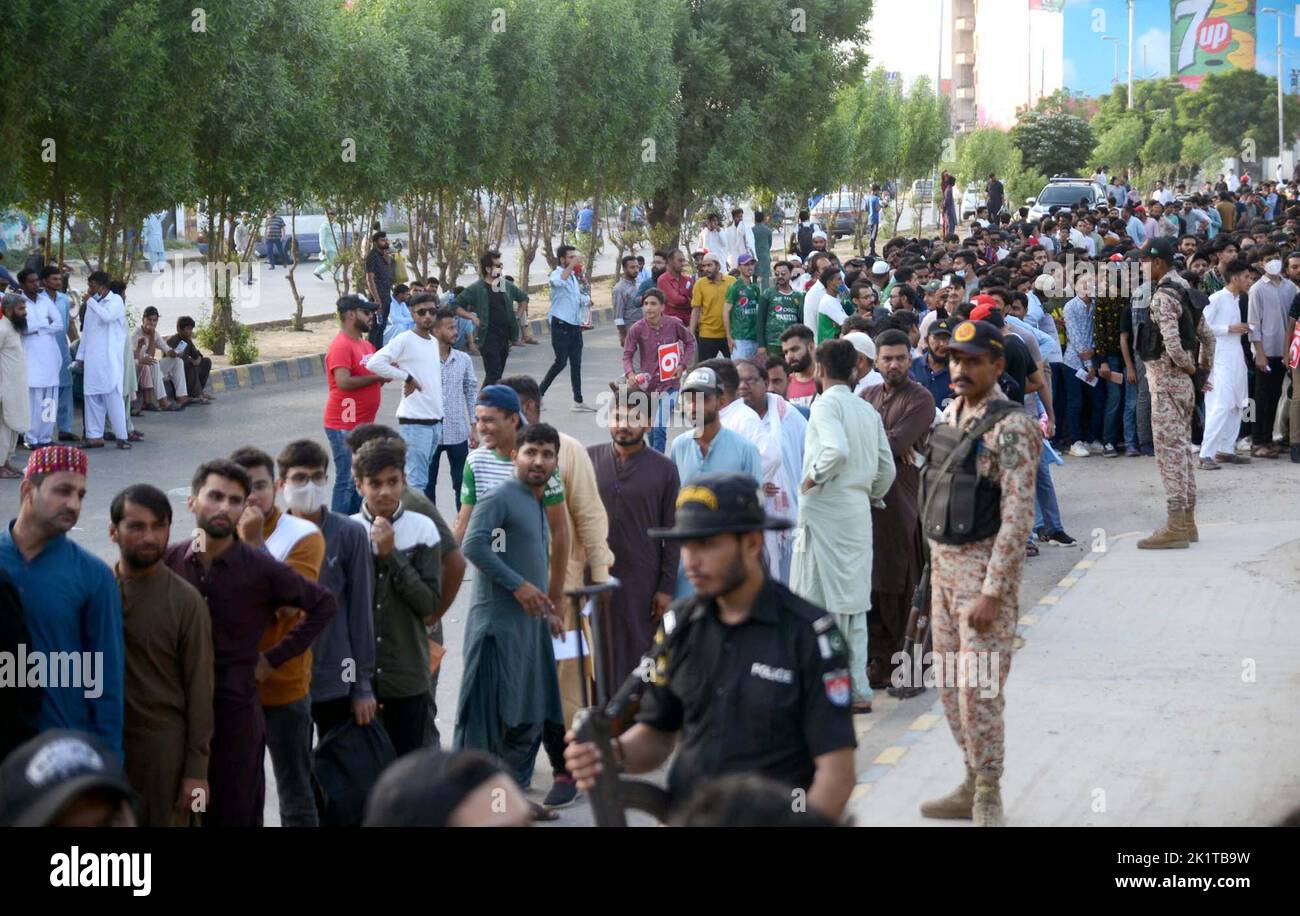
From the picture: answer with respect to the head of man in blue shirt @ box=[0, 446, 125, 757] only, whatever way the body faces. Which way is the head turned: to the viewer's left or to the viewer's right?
to the viewer's right

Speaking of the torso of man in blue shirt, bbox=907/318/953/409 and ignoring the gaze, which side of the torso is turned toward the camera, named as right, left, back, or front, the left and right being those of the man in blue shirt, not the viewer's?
front

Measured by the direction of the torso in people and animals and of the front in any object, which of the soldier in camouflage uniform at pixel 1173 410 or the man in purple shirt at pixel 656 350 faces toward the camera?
the man in purple shirt

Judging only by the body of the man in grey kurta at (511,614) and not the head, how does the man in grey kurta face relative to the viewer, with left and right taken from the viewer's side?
facing the viewer and to the right of the viewer

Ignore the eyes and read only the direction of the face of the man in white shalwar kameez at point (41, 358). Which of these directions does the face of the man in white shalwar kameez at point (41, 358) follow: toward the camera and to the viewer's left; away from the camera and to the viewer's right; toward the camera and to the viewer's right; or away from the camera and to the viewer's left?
toward the camera and to the viewer's right

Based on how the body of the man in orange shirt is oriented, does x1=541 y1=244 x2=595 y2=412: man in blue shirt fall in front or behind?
behind

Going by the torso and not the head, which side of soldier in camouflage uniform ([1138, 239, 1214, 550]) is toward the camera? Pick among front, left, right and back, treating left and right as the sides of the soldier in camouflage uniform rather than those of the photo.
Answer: left

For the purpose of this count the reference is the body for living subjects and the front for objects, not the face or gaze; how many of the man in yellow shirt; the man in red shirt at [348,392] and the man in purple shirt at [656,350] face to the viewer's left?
0

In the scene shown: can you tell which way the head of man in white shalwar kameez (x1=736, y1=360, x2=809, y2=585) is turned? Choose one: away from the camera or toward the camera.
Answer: toward the camera

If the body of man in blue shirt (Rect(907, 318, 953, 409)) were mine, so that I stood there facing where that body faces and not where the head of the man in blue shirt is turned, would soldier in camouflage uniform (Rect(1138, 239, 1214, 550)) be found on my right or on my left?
on my left

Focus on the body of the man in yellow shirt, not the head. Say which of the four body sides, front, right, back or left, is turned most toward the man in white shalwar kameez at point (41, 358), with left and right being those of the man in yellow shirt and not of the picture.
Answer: right

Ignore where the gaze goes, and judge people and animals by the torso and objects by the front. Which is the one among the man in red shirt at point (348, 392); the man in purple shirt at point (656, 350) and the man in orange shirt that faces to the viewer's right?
the man in red shirt

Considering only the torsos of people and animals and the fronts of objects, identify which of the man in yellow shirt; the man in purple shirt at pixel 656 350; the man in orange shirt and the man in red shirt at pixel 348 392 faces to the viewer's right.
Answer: the man in red shirt

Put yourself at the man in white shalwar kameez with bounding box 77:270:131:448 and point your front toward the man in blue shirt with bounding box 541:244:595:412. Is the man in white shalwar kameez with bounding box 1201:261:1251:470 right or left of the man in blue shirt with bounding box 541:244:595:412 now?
right

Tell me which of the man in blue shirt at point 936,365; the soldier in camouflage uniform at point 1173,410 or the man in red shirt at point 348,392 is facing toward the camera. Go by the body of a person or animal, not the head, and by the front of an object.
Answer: the man in blue shirt

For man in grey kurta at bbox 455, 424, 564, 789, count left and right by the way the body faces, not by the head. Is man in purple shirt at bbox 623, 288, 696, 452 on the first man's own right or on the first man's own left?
on the first man's own left

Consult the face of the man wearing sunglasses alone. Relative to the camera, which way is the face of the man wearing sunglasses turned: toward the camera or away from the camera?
toward the camera

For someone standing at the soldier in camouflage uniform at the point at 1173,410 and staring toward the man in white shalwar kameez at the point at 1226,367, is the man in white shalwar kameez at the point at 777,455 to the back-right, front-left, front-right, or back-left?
back-left

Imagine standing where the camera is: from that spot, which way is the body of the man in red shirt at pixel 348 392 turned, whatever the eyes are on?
to the viewer's right

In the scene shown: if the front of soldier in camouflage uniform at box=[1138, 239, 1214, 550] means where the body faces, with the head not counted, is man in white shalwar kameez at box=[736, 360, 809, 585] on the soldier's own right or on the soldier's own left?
on the soldier's own left

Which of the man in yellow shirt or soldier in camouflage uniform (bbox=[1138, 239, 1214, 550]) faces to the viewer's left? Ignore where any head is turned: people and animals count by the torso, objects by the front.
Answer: the soldier in camouflage uniform
